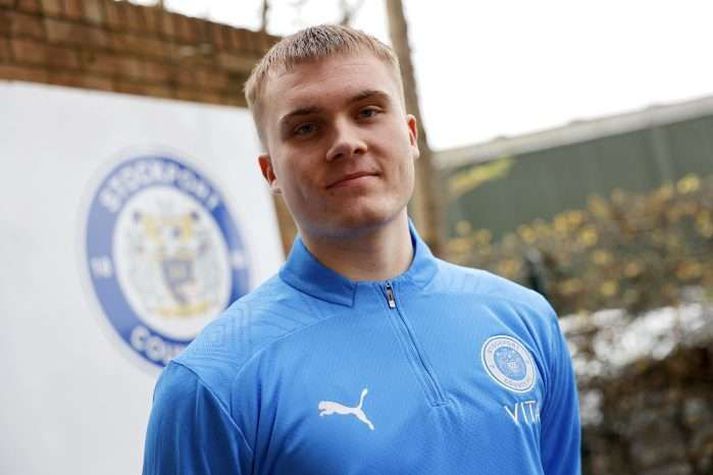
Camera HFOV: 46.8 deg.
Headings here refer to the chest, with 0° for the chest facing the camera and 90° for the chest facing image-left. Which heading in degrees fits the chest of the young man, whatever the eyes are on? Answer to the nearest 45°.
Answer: approximately 315°

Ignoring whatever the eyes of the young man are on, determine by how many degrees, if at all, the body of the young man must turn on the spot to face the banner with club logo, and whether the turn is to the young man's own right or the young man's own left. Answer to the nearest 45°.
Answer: approximately 180°

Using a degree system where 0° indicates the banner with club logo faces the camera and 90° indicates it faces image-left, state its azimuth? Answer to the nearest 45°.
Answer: approximately 315°
